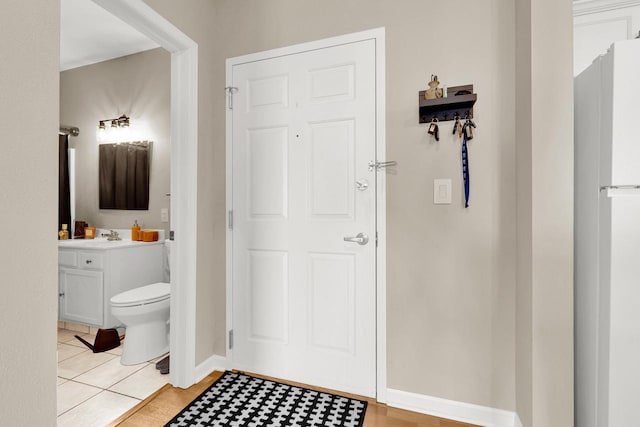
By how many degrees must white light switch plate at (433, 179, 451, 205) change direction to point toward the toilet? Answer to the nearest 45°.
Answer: approximately 90° to its right

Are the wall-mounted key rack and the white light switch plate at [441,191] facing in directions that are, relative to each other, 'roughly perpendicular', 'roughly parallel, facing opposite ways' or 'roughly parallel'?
roughly parallel

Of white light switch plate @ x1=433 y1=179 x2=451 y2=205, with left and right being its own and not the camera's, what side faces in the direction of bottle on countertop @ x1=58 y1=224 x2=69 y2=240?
right

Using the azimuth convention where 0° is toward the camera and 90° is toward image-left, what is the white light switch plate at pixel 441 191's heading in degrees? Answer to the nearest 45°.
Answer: approximately 0°

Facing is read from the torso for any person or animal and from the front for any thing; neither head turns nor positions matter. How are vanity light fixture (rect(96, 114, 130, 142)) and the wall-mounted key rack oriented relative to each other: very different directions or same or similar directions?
same or similar directions

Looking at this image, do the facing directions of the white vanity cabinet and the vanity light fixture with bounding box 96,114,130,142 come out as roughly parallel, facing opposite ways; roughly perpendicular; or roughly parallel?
roughly parallel

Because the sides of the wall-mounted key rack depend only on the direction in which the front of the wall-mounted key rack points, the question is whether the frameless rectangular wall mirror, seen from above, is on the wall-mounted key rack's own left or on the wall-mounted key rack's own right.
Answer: on the wall-mounted key rack's own right

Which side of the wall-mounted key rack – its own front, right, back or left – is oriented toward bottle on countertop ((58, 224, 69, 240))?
right

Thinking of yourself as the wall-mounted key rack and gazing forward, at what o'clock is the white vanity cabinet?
The white vanity cabinet is roughly at 3 o'clock from the wall-mounted key rack.

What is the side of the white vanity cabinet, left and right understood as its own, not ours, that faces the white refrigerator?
left

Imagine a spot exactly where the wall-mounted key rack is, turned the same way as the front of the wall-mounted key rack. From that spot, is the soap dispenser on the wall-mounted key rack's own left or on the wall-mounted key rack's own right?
on the wall-mounted key rack's own right

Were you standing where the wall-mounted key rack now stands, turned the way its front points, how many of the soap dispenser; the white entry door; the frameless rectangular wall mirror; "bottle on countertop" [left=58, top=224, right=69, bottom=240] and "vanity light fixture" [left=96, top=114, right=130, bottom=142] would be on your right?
5

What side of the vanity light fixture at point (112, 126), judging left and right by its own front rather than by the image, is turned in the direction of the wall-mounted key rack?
left

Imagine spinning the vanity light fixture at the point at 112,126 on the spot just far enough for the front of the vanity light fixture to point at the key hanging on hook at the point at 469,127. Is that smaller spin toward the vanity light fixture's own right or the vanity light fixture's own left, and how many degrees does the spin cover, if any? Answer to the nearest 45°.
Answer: approximately 90° to the vanity light fixture's own left

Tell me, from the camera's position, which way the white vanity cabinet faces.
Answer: facing the viewer and to the left of the viewer

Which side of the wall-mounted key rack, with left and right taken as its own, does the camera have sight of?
front

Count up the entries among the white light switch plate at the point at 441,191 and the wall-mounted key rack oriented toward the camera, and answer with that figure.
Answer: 2
